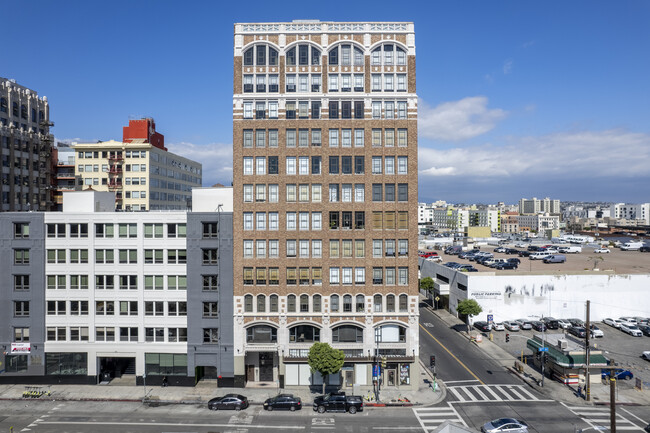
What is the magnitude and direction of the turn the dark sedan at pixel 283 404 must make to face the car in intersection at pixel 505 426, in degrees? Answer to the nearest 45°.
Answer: approximately 135° to its left

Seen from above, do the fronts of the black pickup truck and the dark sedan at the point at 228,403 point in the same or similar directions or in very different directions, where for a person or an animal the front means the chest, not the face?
same or similar directions

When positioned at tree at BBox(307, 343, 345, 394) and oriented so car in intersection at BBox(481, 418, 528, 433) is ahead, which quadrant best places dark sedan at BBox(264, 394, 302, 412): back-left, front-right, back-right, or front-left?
back-right

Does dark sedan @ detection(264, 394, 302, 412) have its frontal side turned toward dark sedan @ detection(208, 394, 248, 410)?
yes

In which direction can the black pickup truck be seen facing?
to the viewer's left

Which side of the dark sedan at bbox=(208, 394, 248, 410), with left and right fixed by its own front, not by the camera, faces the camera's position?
left

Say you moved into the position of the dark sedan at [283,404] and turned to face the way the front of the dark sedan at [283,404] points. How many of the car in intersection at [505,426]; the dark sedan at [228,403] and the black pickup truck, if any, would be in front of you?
1

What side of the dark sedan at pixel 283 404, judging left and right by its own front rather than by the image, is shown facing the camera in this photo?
left

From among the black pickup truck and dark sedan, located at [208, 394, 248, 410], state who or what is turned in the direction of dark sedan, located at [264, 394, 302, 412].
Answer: the black pickup truck

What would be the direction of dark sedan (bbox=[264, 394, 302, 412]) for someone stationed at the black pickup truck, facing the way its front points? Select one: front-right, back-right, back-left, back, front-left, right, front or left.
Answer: front

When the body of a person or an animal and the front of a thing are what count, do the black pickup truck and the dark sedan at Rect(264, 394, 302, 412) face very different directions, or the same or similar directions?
same or similar directions

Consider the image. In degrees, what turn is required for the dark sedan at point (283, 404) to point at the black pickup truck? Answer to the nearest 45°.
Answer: approximately 180°

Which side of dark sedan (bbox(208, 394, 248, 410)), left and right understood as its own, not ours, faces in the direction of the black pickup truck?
back
